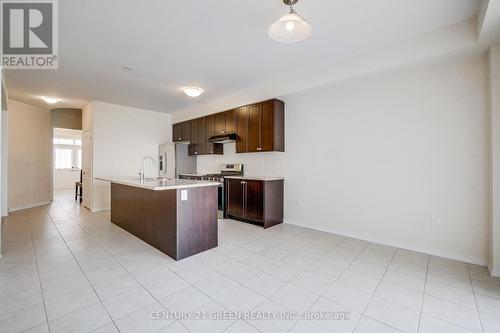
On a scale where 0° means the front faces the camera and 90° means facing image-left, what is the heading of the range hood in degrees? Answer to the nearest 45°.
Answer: approximately 45°

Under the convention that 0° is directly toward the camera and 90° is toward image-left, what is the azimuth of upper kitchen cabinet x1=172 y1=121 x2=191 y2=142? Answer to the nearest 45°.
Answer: approximately 45°

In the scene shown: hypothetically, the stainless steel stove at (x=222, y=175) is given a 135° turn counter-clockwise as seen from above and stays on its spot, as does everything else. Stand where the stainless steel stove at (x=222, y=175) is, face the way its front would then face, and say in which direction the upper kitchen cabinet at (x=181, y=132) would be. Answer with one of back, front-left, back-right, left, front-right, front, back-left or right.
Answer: back-left

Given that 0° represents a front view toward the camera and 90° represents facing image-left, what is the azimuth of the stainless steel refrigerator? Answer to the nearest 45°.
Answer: approximately 45°

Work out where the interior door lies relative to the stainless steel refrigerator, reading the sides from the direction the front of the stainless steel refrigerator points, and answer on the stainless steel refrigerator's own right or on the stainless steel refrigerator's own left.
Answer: on the stainless steel refrigerator's own right

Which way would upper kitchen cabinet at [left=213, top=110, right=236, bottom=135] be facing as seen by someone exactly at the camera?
facing the viewer and to the left of the viewer

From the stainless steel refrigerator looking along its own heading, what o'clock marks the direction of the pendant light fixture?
The pendant light fixture is roughly at 10 o'clock from the stainless steel refrigerator.

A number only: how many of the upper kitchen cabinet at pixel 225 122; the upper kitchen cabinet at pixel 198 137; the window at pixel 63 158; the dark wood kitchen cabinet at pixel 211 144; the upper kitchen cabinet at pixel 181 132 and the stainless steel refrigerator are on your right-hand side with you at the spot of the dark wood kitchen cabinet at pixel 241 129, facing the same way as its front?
6

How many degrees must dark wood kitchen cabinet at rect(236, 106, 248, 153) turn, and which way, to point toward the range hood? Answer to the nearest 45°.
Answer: approximately 90° to its right

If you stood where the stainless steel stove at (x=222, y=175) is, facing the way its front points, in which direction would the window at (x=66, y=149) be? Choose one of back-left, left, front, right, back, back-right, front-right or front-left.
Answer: right

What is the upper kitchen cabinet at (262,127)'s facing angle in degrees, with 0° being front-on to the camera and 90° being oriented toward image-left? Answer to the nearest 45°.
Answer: approximately 45°

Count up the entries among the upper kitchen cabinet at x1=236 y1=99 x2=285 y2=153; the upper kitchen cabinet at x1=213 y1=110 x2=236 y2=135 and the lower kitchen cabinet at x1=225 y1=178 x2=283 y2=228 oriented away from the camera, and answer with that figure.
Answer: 0
